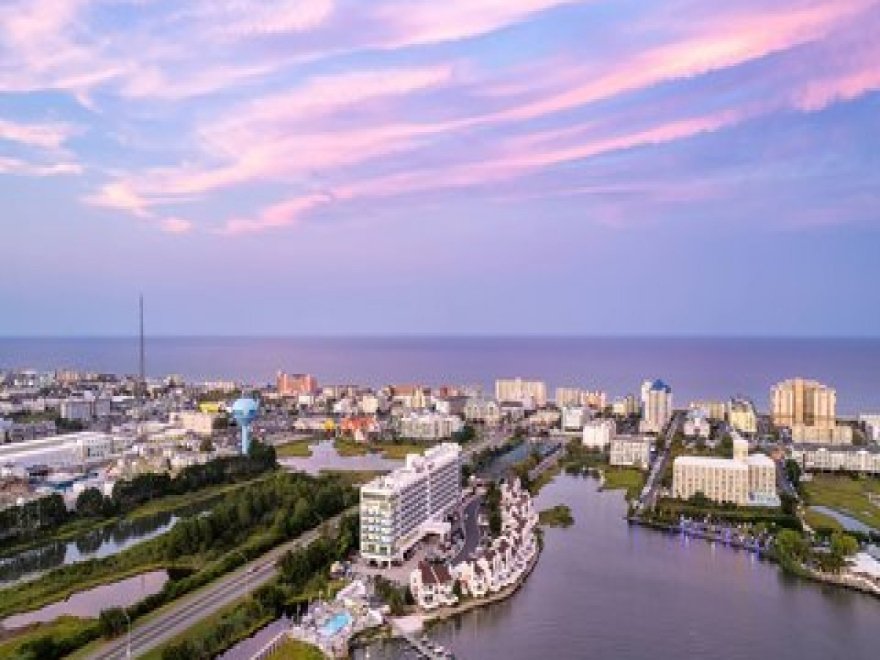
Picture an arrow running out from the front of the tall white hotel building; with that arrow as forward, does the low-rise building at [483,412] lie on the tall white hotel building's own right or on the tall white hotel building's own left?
on the tall white hotel building's own left

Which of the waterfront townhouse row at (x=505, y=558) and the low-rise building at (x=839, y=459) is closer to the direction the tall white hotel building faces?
the waterfront townhouse row

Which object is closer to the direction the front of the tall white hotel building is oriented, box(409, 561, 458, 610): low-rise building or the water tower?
the low-rise building

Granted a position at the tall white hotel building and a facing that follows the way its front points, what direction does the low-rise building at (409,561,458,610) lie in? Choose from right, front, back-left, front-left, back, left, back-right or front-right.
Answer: front-right

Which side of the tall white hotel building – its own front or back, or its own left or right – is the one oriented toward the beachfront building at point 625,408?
left

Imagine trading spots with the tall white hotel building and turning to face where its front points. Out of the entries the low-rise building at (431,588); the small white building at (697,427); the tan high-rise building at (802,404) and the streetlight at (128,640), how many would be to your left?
2

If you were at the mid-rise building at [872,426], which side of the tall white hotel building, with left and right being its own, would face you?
left

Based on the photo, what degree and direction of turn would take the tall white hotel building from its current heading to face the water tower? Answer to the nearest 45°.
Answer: approximately 180°

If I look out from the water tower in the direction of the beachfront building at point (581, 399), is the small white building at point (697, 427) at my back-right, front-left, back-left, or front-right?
front-right

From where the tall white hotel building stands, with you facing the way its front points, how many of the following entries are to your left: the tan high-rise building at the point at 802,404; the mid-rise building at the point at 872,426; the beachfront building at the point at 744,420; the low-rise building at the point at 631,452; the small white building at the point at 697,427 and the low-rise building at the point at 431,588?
5

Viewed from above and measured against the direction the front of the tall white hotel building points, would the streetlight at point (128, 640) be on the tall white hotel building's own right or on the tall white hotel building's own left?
on the tall white hotel building's own right

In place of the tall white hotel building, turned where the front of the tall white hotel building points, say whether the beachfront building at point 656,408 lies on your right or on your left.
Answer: on your left

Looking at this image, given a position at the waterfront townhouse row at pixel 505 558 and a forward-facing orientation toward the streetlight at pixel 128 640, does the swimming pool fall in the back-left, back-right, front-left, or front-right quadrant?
front-left

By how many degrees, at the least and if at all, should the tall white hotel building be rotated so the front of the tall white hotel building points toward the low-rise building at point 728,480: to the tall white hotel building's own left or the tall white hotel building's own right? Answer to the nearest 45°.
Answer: approximately 90° to the tall white hotel building's own left

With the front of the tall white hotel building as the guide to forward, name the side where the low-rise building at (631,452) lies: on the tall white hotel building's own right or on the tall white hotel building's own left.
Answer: on the tall white hotel building's own left
